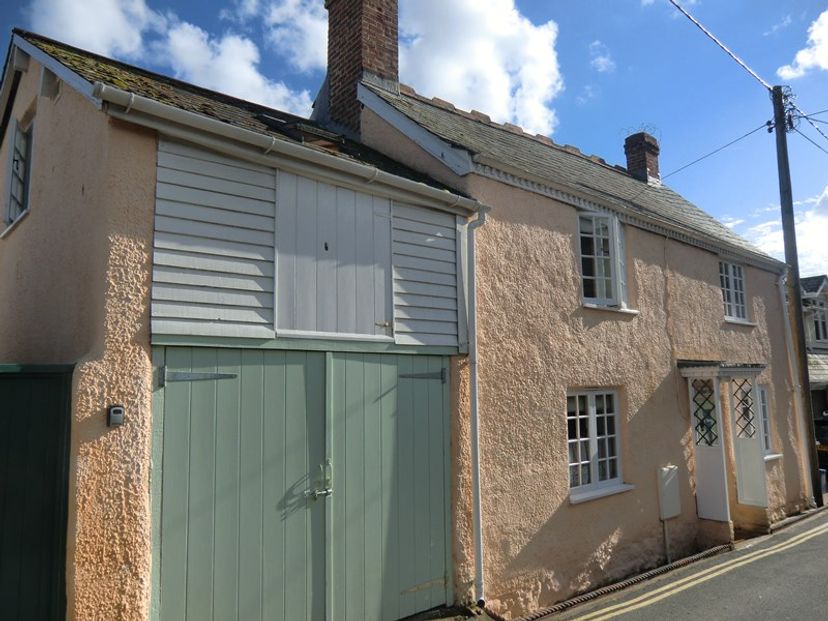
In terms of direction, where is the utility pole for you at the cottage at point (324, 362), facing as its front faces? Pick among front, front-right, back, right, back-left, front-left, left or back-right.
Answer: left

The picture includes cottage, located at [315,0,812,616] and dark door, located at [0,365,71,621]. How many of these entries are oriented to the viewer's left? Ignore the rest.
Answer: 0

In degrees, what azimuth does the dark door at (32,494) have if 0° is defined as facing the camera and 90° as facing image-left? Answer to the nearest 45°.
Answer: approximately 0°

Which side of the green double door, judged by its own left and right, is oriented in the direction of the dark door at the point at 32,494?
right

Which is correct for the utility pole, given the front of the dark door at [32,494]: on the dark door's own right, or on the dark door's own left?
on the dark door's own left

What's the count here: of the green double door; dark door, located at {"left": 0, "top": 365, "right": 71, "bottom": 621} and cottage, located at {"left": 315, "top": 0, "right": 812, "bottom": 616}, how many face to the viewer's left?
0

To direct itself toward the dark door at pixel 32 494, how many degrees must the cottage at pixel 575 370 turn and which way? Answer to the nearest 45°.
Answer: approximately 90° to its right

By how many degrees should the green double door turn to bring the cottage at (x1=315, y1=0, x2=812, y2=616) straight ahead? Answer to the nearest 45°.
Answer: approximately 90° to its left

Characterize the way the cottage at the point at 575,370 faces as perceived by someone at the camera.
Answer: facing the viewer and to the right of the viewer
